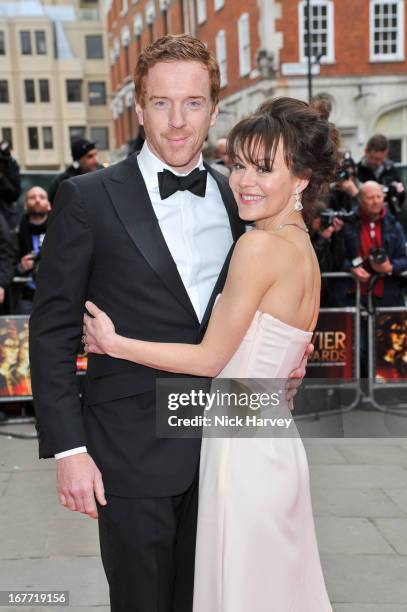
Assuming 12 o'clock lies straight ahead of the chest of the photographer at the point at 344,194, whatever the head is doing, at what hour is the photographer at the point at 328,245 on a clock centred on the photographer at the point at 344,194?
the photographer at the point at 328,245 is roughly at 11 o'clock from the photographer at the point at 344,194.

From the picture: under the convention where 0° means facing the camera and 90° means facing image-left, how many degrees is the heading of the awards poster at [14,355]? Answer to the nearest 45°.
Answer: approximately 0°

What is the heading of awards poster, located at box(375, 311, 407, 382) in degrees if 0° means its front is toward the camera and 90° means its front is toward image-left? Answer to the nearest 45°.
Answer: approximately 0°

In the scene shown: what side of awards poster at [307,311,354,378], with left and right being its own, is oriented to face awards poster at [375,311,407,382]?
left

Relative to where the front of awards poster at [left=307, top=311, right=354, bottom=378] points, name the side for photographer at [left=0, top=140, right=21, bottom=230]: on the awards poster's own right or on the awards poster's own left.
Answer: on the awards poster's own right

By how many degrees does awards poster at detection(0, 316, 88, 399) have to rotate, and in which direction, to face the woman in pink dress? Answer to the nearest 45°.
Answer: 0° — it already faces them
